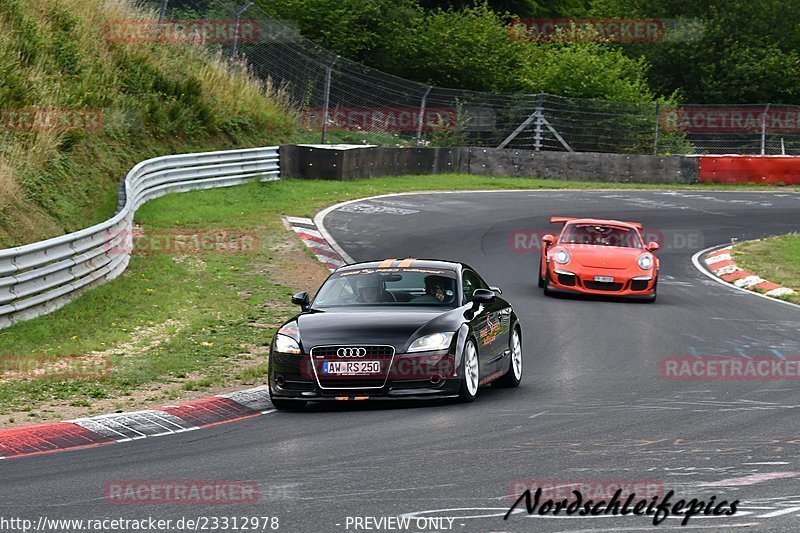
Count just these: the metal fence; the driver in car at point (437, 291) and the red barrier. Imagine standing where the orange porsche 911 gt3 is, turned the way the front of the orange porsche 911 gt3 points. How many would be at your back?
2

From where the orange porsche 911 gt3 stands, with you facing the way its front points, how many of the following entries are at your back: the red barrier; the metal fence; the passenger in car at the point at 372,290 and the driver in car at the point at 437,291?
2

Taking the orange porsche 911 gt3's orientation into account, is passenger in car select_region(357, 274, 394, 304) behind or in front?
in front

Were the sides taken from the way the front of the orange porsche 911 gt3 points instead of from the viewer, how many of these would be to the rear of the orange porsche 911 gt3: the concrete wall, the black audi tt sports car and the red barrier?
2

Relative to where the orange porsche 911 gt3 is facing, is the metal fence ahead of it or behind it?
behind

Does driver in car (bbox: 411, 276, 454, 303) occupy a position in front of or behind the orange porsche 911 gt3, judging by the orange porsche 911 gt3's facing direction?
in front

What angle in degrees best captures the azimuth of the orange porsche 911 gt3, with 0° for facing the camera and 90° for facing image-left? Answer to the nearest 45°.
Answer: approximately 0°

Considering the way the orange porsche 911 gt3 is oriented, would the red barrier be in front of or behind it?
behind

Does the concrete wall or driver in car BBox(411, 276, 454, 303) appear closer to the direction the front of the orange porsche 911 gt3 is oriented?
the driver in car

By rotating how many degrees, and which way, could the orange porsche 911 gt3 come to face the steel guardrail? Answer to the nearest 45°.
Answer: approximately 45° to its right

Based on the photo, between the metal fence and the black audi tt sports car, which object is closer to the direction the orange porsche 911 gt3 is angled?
the black audi tt sports car

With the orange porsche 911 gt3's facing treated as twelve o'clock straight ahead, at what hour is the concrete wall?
The concrete wall is roughly at 6 o'clock from the orange porsche 911 gt3.
